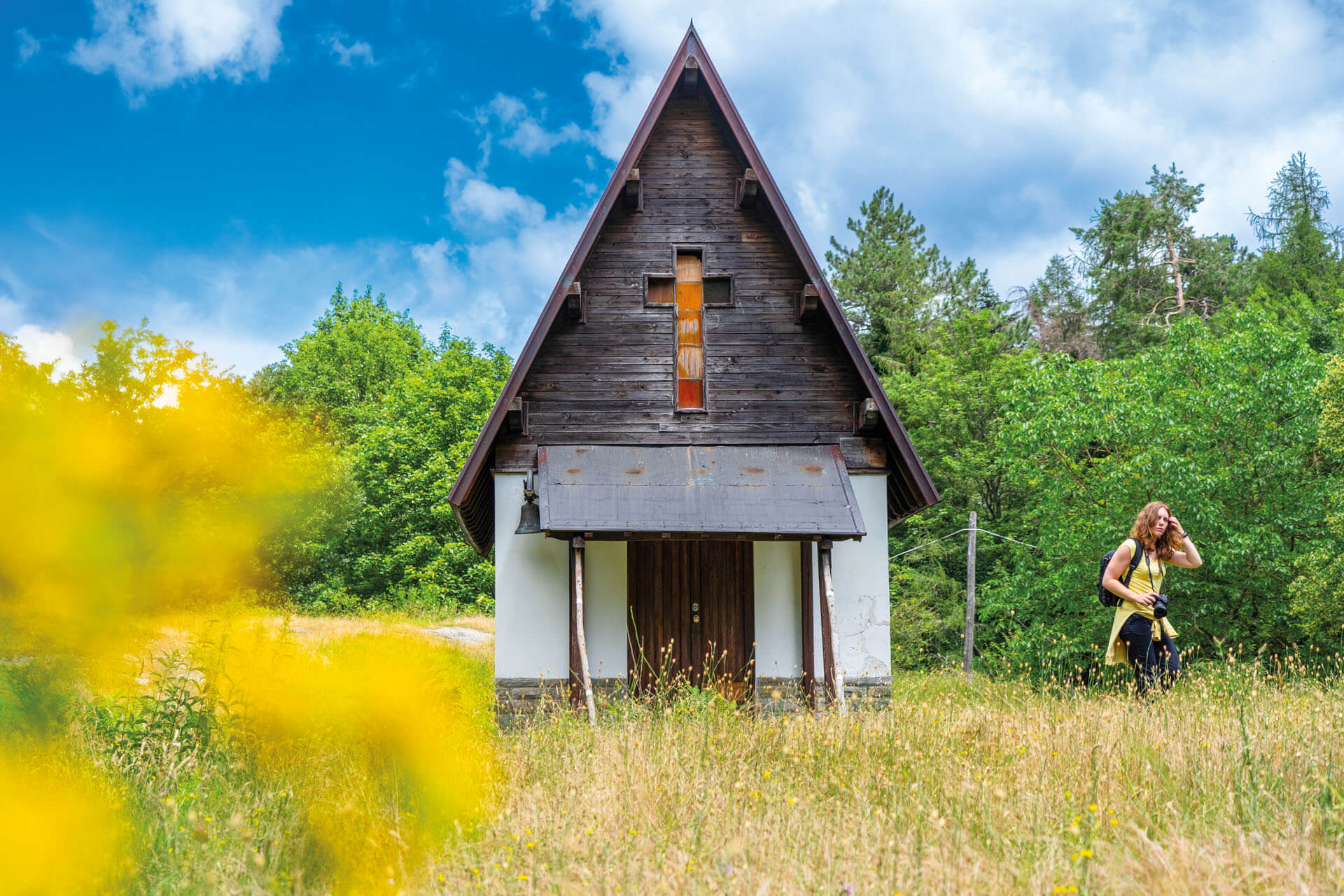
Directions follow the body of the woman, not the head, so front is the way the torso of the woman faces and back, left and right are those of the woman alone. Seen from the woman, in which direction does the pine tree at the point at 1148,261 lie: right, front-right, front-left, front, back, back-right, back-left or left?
back-left

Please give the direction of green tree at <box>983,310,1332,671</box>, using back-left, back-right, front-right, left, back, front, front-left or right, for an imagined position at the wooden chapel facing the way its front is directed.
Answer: back-left

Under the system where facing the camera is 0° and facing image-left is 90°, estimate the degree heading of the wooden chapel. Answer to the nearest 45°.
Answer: approximately 0°

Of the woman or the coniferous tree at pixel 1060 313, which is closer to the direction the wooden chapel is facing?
the woman

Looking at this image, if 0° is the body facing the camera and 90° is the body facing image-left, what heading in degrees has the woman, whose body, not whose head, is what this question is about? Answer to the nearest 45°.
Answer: approximately 315°
